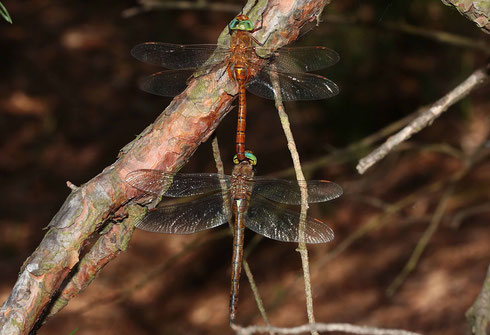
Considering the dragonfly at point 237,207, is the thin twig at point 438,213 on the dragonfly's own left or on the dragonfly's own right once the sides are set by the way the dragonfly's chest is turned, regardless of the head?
on the dragonfly's own right

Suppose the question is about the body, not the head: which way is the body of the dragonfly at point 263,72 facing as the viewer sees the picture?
away from the camera

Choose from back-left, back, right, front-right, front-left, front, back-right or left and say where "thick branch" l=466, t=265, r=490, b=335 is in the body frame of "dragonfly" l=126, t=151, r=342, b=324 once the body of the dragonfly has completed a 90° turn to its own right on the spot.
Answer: front-right

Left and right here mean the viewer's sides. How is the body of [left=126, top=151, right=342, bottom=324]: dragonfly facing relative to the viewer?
facing away from the viewer

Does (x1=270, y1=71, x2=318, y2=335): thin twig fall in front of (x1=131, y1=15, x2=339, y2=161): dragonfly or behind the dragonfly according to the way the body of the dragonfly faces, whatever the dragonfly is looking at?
behind

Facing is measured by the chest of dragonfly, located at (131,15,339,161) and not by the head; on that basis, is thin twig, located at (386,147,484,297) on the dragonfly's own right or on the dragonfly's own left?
on the dragonfly's own right

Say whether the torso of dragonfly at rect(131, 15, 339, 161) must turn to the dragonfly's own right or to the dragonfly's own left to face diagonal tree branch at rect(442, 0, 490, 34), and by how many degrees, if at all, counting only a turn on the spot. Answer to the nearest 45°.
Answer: approximately 135° to the dragonfly's own right
